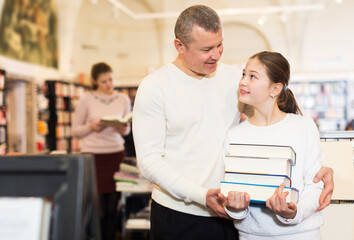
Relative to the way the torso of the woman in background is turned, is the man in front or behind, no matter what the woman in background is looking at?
in front

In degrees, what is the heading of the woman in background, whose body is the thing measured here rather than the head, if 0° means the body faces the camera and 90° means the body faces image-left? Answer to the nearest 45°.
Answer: approximately 315°

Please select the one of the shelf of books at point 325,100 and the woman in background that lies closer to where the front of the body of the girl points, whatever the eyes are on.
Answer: the woman in background

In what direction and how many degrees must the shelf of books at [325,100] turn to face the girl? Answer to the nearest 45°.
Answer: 0° — it already faces them

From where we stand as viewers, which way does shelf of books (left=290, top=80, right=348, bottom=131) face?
facing the viewer

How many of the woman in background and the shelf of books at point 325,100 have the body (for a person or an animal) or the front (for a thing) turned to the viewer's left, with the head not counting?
0

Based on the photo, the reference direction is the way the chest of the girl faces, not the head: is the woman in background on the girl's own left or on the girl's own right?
on the girl's own right

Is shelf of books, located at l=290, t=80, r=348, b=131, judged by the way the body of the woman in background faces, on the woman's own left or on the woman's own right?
on the woman's own left

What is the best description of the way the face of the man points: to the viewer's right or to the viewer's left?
to the viewer's right

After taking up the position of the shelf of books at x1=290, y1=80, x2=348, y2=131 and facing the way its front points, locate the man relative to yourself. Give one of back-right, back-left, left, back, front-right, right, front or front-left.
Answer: front

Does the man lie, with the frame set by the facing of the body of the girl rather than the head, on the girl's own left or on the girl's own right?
on the girl's own right

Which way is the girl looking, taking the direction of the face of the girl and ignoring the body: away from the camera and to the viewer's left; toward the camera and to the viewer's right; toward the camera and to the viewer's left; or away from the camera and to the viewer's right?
toward the camera and to the viewer's left

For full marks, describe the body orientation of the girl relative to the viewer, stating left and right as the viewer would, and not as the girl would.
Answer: facing the viewer and to the left of the viewer
